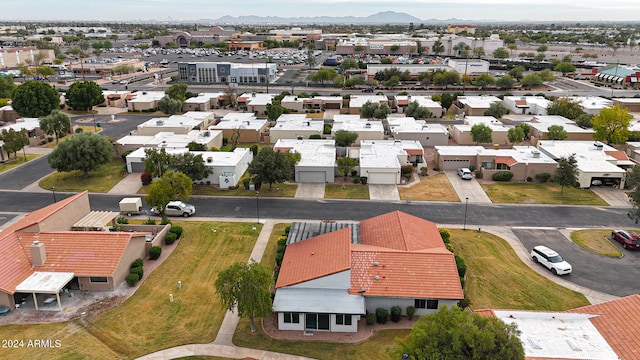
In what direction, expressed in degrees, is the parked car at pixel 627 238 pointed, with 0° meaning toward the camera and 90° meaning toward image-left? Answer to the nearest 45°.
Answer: approximately 135°

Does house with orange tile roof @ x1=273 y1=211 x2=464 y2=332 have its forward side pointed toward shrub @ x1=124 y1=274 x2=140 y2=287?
no

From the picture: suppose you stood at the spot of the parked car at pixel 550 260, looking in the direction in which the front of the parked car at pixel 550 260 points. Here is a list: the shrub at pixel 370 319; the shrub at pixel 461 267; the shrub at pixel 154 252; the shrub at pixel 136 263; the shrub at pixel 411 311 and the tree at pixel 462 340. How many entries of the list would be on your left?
0

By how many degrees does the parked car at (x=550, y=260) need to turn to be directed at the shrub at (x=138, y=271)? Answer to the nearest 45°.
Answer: approximately 90° to its right

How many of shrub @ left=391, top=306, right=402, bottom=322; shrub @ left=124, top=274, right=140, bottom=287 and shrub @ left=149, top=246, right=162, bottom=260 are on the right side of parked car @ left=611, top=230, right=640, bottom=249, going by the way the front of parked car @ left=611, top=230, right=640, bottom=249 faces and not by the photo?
0

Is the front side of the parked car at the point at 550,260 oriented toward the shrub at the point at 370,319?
no

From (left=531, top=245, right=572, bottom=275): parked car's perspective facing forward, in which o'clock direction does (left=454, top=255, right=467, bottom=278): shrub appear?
The shrub is roughly at 3 o'clock from the parked car.

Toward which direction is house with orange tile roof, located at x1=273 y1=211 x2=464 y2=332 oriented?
away from the camera

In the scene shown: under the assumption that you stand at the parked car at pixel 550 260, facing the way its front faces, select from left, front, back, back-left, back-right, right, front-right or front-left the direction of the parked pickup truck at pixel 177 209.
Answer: back-right

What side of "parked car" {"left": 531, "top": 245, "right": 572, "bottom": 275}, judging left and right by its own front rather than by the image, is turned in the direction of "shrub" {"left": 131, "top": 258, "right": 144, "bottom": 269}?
right
